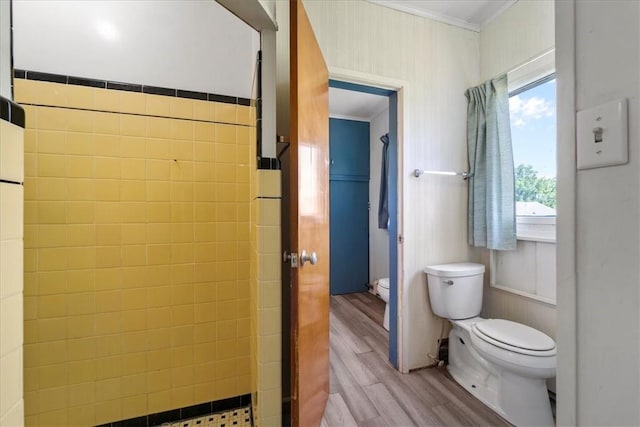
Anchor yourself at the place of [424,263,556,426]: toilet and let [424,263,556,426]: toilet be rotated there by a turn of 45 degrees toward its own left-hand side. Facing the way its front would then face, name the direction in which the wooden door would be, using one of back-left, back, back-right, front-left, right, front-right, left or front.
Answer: back-right

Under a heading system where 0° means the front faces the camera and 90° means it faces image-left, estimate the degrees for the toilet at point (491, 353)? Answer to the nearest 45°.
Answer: approximately 315°

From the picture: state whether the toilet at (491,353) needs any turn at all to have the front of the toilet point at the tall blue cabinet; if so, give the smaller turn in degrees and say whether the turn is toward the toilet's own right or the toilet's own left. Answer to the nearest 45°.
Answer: approximately 180°

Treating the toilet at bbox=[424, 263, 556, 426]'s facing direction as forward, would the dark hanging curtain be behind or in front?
behind
